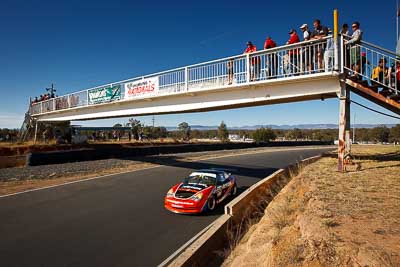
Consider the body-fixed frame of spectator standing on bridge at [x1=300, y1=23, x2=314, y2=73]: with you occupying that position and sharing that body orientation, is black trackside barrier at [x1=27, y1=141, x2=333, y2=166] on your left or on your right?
on your right

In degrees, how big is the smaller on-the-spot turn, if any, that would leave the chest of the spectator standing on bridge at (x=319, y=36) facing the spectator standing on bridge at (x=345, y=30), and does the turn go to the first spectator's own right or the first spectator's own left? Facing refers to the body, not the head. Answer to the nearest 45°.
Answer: approximately 135° to the first spectator's own left

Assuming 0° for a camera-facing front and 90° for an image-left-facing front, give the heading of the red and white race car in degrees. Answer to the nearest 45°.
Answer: approximately 45°
